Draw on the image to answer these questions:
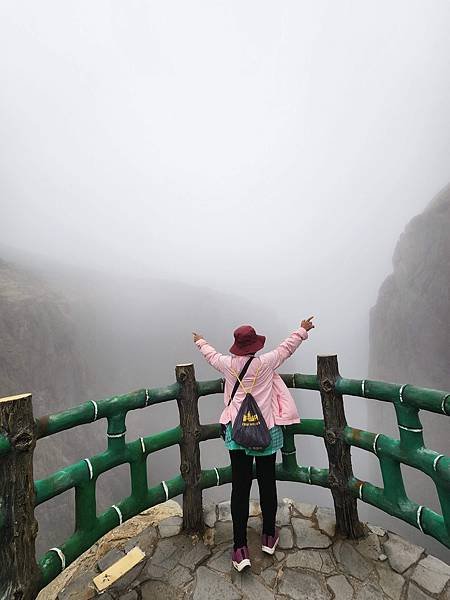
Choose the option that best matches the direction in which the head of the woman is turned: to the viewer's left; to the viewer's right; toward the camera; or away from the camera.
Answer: away from the camera

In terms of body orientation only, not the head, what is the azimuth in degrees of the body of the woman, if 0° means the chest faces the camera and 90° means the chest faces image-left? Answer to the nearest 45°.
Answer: approximately 180°
